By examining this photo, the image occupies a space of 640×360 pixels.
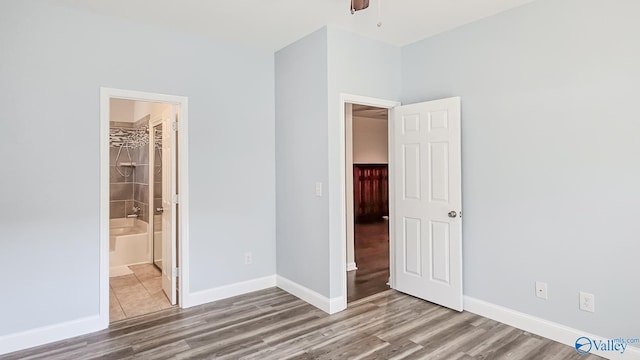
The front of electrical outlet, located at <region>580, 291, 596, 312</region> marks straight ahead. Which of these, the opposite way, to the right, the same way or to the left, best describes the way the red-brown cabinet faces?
to the left

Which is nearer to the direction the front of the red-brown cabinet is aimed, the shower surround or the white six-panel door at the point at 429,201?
the white six-panel door

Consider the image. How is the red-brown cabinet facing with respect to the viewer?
toward the camera

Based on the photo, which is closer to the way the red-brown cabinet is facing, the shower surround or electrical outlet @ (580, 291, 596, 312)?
the electrical outlet

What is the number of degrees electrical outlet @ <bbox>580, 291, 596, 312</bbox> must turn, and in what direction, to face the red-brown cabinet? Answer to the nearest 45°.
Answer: approximately 90° to its right

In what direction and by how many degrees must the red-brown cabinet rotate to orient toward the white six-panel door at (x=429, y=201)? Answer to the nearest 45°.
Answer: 0° — it already faces it

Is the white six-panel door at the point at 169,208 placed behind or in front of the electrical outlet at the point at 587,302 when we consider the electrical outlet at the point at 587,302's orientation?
in front

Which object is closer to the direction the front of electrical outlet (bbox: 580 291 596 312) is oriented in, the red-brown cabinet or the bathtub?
the bathtub

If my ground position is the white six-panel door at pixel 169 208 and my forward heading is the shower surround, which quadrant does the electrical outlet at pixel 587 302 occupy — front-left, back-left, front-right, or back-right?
back-right

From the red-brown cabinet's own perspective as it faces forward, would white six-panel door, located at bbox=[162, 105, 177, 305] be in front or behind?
in front

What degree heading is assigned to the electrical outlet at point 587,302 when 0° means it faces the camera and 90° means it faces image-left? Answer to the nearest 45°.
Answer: approximately 45°

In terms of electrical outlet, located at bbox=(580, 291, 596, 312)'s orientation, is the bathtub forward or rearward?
forward

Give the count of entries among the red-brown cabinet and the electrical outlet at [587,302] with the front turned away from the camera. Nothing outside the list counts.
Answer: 0
